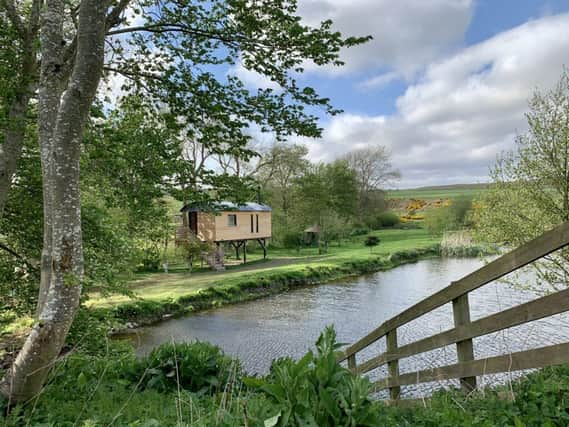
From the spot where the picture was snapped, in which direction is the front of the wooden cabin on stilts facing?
facing the viewer and to the left of the viewer

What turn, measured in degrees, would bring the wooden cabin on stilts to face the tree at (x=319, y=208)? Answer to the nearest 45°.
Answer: approximately 180°

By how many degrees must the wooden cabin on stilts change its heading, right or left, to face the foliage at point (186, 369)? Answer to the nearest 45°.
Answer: approximately 45° to its left

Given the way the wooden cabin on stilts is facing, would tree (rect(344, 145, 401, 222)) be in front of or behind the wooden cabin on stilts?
behind

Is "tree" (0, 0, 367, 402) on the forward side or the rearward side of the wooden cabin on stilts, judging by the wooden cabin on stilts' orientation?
on the forward side

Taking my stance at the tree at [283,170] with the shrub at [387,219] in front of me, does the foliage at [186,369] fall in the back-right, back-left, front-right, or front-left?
back-right
